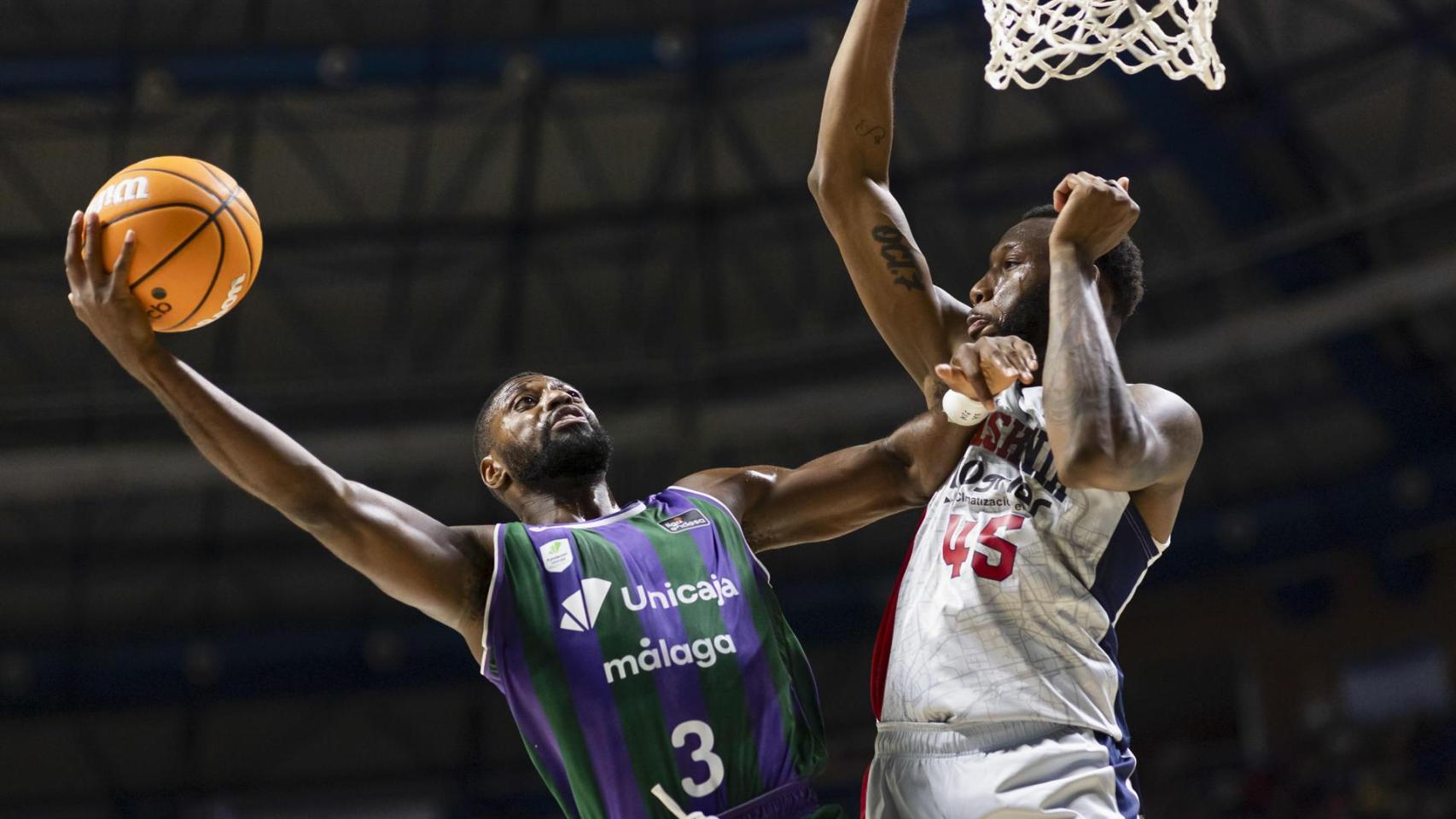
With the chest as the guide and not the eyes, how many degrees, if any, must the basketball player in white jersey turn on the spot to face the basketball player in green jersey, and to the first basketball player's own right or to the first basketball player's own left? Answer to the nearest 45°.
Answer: approximately 45° to the first basketball player's own right

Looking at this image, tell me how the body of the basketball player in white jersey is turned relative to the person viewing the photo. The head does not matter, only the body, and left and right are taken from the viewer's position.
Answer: facing the viewer and to the left of the viewer

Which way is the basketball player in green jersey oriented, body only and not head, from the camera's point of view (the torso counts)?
toward the camera

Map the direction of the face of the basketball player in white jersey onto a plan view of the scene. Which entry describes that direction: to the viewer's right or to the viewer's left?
to the viewer's left

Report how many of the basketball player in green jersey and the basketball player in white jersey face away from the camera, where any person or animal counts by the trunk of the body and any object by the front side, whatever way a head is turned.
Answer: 0

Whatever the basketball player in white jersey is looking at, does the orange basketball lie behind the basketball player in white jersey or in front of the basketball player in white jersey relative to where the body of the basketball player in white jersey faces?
in front
